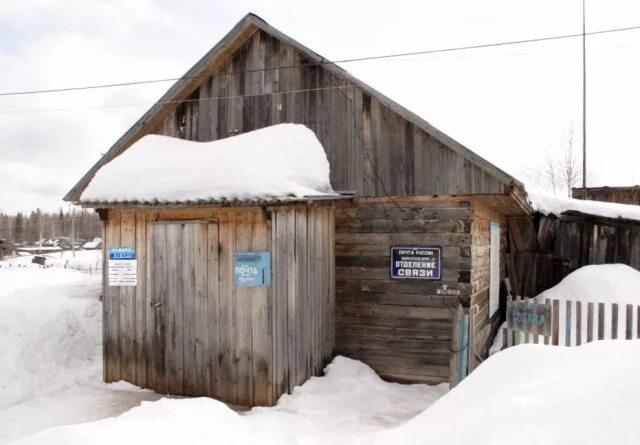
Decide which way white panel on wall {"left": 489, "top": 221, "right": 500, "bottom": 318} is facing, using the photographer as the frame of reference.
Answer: facing to the right of the viewer

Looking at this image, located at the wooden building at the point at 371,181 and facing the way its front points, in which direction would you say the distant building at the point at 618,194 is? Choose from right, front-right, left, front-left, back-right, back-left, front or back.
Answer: back-left

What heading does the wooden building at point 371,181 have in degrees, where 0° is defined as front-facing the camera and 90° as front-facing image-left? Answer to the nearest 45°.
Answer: approximately 0°

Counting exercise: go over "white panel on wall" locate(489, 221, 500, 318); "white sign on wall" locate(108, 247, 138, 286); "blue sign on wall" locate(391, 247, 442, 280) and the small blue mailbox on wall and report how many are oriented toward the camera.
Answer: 3

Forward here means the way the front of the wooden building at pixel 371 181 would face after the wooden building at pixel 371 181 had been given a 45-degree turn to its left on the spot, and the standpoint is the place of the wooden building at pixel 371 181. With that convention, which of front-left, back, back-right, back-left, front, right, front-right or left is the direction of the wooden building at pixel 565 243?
left

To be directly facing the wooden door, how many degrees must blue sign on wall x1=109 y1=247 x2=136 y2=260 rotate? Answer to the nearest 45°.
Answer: approximately 45° to its left

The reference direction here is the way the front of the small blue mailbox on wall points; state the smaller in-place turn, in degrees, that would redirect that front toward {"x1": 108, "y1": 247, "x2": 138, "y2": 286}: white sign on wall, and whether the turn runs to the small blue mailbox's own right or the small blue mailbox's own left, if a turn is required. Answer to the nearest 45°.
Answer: approximately 135° to the small blue mailbox's own right

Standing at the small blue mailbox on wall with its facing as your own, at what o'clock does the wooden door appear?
The wooden door is roughly at 4 o'clock from the small blue mailbox on wall.

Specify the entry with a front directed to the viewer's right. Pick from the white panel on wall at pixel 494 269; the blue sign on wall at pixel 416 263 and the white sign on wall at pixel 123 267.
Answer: the white panel on wall at pixel 494 269
